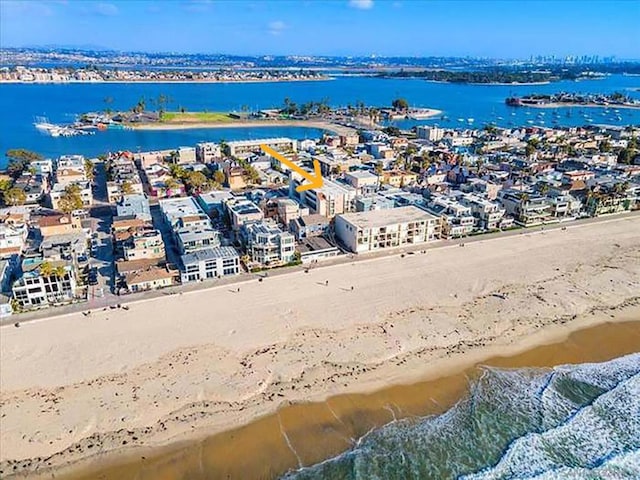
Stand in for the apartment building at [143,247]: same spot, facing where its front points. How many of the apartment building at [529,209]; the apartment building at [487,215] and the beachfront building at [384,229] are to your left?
3

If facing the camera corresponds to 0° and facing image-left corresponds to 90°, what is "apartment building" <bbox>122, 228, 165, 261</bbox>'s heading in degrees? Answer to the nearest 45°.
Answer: approximately 0°

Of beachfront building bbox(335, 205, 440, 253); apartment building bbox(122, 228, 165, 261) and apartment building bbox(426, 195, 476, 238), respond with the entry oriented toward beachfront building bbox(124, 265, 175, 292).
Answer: apartment building bbox(122, 228, 165, 261)

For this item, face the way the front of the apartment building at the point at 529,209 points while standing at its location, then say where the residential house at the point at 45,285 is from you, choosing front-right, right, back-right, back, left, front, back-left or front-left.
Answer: right

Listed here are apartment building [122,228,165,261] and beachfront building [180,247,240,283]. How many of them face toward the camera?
2

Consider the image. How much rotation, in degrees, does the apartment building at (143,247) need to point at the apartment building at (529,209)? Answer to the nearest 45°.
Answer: approximately 90° to its left

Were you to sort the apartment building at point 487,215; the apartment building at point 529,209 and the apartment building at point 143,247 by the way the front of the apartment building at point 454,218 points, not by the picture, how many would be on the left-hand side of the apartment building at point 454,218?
2

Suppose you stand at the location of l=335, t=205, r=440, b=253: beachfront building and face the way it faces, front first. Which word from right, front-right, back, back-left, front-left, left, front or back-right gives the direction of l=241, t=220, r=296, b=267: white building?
right

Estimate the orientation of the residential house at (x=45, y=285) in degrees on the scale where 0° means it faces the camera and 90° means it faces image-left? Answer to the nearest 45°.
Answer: approximately 0°

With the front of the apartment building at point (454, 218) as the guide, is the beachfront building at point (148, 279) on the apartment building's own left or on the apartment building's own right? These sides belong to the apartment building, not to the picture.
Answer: on the apartment building's own right

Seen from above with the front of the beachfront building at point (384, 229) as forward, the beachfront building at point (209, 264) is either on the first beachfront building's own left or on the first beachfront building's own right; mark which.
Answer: on the first beachfront building's own right

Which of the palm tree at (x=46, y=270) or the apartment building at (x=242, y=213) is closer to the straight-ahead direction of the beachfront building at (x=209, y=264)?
the palm tree

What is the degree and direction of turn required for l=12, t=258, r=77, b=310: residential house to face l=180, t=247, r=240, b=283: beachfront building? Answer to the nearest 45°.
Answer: approximately 90° to its left

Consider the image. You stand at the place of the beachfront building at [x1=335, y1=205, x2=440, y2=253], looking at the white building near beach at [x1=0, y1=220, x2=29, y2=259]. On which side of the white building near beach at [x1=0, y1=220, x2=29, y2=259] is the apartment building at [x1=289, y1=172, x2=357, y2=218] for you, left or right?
right

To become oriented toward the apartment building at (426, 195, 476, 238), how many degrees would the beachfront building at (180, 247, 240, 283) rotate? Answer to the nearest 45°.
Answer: approximately 90° to its left
